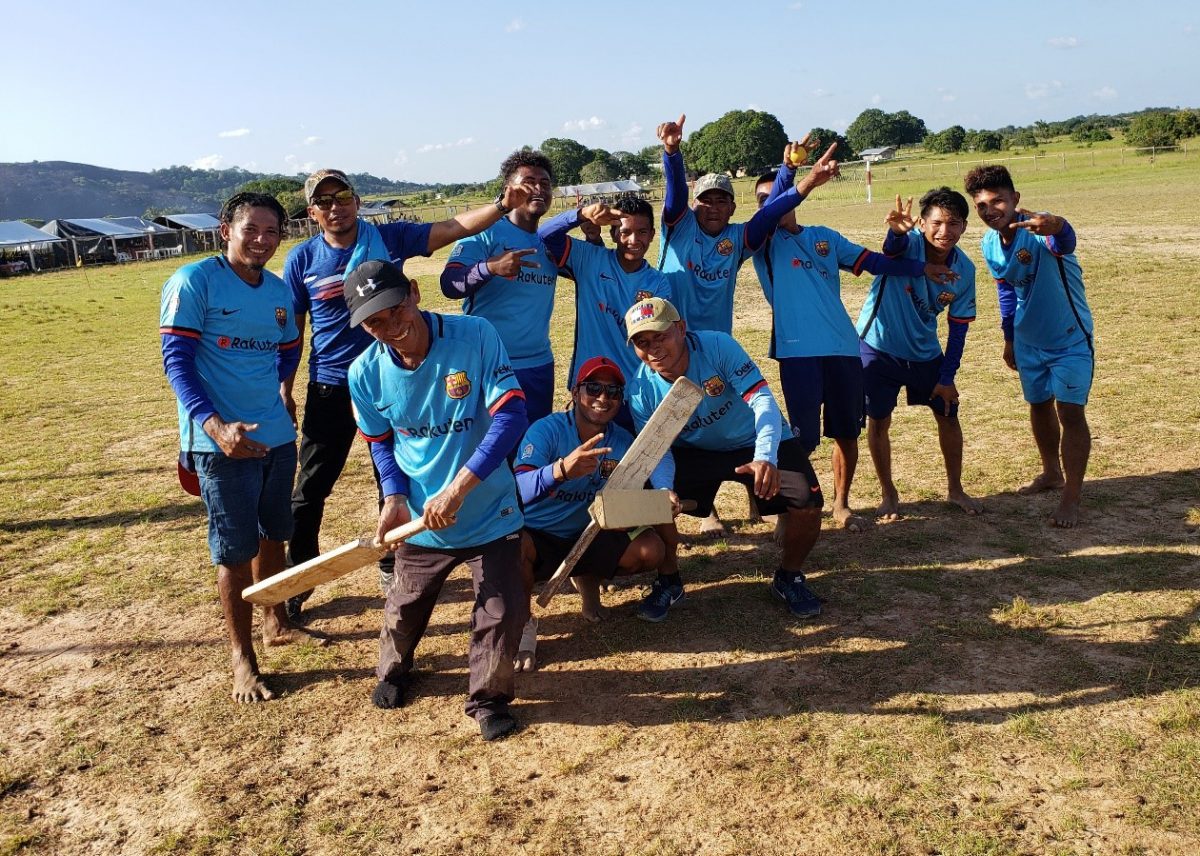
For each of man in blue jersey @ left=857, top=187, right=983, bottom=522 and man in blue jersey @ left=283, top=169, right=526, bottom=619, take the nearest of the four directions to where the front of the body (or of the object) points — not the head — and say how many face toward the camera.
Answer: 2

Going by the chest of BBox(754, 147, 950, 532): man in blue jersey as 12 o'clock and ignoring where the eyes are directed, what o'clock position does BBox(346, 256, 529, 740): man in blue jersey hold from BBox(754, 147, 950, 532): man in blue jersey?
BBox(346, 256, 529, 740): man in blue jersey is roughly at 1 o'clock from BBox(754, 147, 950, 532): man in blue jersey.

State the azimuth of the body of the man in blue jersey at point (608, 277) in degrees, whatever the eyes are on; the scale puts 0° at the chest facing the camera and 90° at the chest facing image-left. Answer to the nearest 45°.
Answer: approximately 0°

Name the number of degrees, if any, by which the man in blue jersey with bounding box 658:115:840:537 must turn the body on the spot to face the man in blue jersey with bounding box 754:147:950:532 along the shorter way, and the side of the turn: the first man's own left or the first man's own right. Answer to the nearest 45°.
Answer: approximately 90° to the first man's own left
